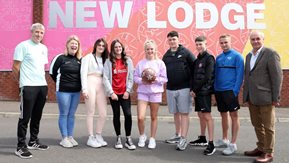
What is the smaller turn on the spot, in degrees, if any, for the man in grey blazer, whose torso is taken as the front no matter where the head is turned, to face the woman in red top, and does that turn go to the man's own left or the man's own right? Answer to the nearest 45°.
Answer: approximately 45° to the man's own right

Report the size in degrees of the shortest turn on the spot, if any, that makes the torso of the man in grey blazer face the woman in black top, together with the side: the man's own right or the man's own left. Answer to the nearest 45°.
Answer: approximately 45° to the man's own right

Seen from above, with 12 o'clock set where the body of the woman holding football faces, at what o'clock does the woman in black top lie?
The woman in black top is roughly at 3 o'clock from the woman holding football.

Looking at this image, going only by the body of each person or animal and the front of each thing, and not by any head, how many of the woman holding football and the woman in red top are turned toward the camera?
2

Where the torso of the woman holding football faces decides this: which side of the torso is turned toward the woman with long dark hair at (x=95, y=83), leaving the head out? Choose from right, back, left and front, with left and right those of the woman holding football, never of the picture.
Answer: right

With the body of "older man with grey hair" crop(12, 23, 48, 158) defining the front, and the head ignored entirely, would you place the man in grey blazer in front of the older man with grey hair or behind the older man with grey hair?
in front

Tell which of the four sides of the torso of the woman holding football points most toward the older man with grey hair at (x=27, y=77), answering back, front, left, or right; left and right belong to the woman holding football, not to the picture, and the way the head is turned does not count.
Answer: right

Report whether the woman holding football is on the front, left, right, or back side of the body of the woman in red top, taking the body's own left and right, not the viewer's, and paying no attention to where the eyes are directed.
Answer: left

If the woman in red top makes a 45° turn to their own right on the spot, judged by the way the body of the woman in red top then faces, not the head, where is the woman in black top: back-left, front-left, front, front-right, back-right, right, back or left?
front-right
